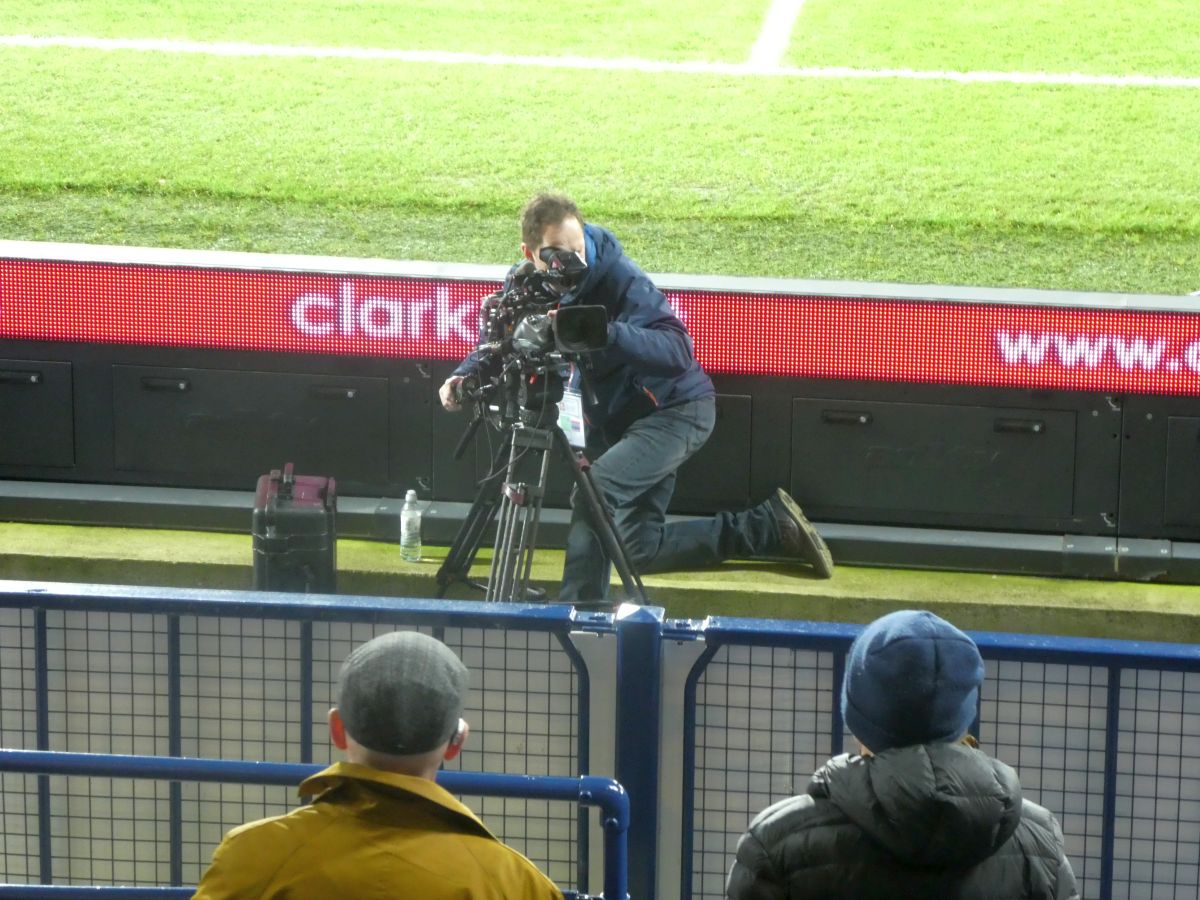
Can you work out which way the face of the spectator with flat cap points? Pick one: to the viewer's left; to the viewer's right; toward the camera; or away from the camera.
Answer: away from the camera

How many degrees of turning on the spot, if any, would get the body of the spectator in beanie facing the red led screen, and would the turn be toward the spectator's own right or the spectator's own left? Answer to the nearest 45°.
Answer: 0° — they already face it

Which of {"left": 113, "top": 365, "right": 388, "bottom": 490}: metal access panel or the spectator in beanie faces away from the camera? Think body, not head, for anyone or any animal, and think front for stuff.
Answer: the spectator in beanie

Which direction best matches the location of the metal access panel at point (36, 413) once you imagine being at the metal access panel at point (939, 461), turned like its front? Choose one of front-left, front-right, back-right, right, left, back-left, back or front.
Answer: right

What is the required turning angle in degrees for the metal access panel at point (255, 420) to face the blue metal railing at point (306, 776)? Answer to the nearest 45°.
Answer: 0° — it already faces it

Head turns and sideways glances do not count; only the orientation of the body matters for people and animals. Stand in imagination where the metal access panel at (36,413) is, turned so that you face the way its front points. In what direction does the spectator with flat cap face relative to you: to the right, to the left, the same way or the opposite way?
the opposite way

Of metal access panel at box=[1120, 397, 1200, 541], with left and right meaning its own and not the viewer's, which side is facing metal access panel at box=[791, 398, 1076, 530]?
right

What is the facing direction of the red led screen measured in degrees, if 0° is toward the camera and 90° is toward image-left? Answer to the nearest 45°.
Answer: approximately 0°

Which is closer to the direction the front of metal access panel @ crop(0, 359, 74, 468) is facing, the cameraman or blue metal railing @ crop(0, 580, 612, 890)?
the blue metal railing

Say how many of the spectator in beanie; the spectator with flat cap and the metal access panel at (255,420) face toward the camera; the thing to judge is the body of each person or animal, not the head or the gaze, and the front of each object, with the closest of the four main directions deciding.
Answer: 1

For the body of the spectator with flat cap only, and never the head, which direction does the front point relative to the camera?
away from the camera

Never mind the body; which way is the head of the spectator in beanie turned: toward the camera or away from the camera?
away from the camera

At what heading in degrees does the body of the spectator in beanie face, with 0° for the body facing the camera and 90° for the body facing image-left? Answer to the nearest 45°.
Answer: approximately 180°
